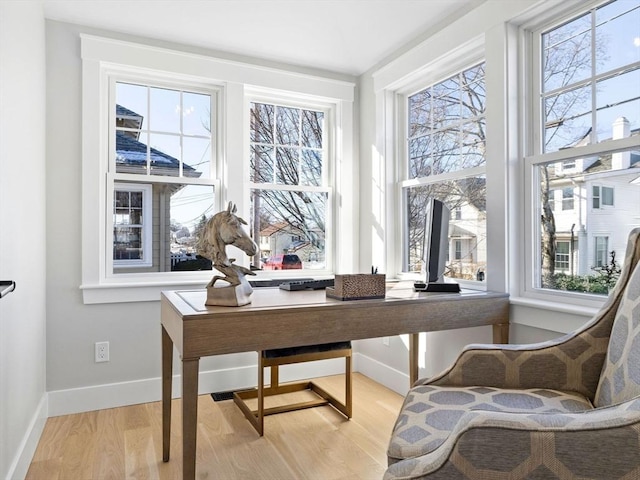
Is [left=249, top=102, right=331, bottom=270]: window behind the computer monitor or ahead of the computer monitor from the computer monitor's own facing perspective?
ahead

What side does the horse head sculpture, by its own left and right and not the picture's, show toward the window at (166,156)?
left

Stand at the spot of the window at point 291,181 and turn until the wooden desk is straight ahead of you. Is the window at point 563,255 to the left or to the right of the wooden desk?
left

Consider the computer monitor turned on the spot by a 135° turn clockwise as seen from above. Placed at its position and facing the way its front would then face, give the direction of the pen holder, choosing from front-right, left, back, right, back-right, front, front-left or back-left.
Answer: back

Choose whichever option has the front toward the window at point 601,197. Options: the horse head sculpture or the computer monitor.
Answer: the horse head sculpture

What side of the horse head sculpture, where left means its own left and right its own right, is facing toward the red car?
left

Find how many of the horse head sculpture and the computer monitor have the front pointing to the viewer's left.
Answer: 1

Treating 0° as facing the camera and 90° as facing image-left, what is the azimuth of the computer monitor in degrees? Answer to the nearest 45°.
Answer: approximately 90°

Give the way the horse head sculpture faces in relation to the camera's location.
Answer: facing to the right of the viewer
